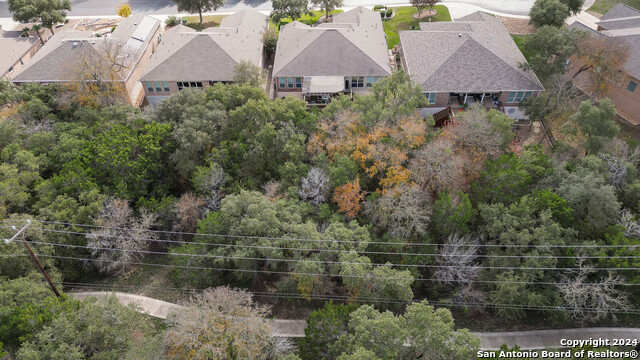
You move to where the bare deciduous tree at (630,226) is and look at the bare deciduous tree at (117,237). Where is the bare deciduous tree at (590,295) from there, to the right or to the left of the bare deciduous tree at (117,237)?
left

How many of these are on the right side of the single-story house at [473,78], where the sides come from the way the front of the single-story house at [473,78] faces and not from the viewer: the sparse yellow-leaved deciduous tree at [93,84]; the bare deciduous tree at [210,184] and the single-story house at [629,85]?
1

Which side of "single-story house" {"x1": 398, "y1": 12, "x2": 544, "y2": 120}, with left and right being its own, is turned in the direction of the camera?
back

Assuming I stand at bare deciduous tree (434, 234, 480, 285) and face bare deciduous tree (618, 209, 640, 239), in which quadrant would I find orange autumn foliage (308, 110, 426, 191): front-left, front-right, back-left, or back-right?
back-left

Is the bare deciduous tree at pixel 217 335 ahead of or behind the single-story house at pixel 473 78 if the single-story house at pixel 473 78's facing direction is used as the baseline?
behind

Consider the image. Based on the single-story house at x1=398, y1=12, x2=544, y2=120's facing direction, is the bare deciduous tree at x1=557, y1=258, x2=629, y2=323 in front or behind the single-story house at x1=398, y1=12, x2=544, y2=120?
behind

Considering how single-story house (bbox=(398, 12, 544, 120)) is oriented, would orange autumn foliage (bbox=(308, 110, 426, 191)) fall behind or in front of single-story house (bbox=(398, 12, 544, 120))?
behind

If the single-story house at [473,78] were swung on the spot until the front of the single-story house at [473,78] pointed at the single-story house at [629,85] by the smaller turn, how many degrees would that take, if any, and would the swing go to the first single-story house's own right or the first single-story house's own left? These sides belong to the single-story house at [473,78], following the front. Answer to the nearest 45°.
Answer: approximately 90° to the first single-story house's own right

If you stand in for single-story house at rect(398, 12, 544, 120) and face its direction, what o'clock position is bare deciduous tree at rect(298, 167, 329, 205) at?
The bare deciduous tree is roughly at 7 o'clock from the single-story house.

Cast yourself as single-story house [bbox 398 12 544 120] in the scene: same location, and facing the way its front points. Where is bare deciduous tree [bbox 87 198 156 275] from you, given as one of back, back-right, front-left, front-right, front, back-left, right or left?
back-left

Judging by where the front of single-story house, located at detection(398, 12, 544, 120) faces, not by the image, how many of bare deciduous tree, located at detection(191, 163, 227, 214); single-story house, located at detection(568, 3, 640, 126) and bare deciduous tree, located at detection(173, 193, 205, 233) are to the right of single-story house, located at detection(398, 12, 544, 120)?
1

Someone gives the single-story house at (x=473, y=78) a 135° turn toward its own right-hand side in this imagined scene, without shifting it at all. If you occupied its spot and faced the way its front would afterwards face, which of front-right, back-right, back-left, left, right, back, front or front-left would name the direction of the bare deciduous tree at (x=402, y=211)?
front-right

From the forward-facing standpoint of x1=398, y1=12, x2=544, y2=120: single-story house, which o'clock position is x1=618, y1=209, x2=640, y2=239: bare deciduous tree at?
The bare deciduous tree is roughly at 5 o'clock from the single-story house.

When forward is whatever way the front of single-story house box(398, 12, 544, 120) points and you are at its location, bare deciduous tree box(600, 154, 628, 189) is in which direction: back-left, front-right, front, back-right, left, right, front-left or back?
back-right

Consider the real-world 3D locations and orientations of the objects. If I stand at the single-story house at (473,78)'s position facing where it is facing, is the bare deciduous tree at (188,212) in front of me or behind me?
behind

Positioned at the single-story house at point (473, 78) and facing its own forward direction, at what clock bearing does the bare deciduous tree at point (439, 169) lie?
The bare deciduous tree is roughly at 6 o'clock from the single-story house.

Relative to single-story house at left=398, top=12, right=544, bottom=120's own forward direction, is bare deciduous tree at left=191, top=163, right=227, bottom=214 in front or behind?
behind
